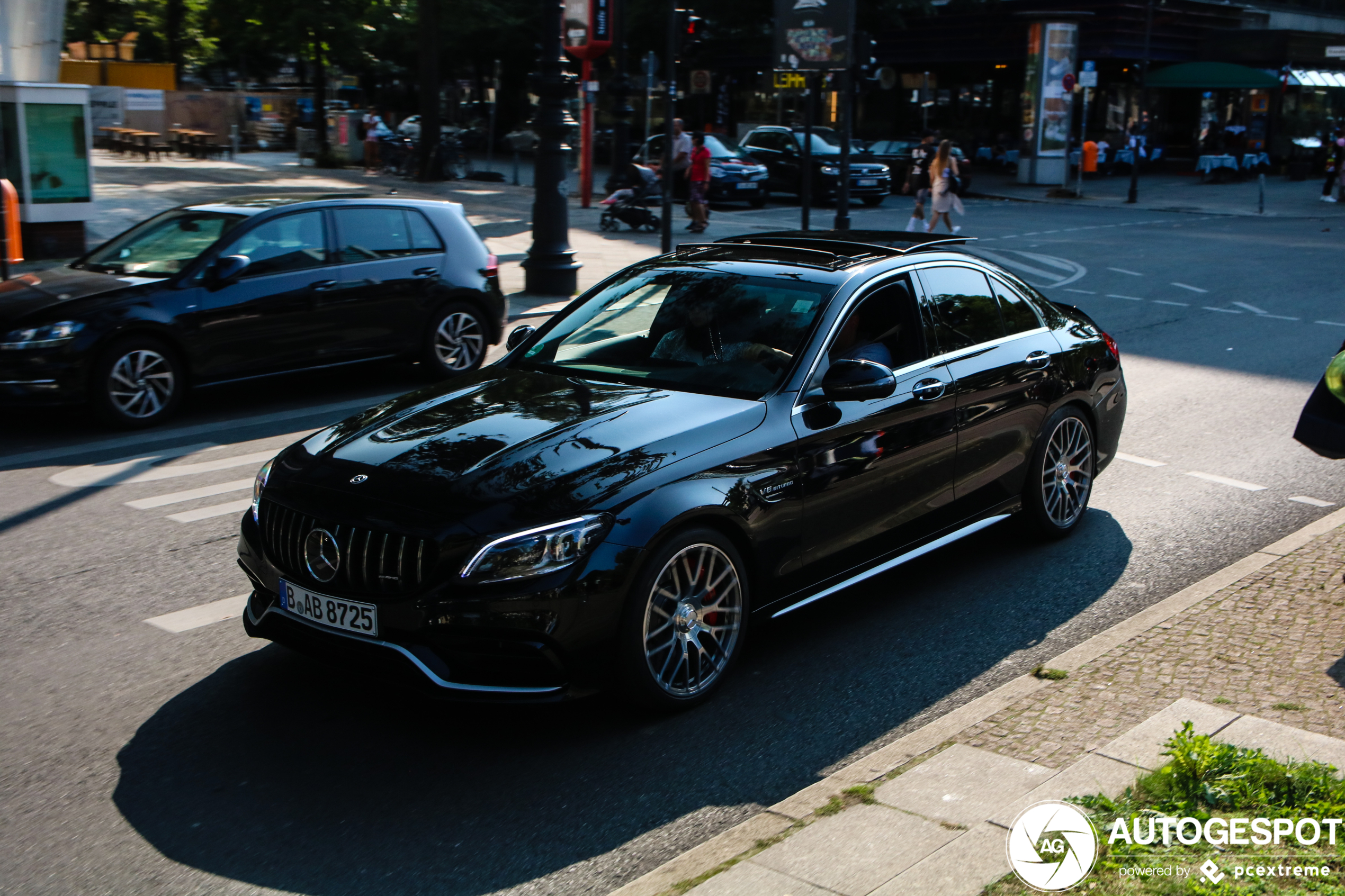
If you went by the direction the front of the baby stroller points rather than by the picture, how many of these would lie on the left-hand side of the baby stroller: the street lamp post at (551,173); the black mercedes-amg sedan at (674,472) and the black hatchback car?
3

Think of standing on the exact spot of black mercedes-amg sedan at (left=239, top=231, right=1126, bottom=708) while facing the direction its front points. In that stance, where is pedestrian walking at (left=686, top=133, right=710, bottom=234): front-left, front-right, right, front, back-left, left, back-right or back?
back-right

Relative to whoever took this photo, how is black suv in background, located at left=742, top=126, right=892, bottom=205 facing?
facing the viewer and to the right of the viewer

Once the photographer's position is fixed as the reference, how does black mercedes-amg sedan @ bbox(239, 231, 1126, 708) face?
facing the viewer and to the left of the viewer

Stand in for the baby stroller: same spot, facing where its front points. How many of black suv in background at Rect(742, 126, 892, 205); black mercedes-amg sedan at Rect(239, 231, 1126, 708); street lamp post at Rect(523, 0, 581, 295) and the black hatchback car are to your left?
3

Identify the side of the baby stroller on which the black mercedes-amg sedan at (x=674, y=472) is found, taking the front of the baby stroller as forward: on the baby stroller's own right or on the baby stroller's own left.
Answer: on the baby stroller's own left

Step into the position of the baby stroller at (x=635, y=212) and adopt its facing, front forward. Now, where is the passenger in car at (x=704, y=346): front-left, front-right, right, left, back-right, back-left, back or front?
left

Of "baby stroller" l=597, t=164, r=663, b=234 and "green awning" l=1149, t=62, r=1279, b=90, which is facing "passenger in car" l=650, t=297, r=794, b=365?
the green awning

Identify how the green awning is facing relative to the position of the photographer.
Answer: facing the viewer

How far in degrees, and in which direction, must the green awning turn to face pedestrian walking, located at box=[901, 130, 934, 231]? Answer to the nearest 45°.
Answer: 0° — it already faces them

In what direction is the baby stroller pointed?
to the viewer's left

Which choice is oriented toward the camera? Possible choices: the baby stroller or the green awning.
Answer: the green awning

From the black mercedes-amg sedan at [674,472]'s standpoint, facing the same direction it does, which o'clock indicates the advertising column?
The advertising column is roughly at 5 o'clock from the black mercedes-amg sedan.

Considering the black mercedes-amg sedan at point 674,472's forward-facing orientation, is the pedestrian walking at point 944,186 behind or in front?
behind

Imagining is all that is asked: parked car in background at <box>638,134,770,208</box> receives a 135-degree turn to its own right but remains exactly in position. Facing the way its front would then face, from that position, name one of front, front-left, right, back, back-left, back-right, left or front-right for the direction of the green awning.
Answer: back-right

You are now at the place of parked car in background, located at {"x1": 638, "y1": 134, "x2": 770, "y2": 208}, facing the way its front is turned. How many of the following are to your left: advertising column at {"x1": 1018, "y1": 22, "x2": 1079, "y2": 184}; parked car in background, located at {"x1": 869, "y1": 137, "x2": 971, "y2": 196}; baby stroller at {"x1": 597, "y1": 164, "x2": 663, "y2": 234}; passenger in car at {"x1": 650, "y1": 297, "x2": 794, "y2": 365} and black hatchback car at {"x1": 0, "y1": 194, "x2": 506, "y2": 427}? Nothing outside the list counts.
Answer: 2

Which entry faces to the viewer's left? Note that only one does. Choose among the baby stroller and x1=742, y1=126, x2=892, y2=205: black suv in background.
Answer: the baby stroller

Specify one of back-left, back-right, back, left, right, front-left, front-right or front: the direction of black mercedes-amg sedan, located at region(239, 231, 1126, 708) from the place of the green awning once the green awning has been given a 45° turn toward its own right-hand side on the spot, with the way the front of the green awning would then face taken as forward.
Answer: front-left

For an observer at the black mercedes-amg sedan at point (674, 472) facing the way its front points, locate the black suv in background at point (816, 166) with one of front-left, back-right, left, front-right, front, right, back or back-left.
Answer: back-right
